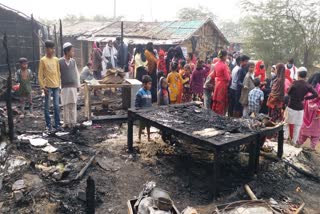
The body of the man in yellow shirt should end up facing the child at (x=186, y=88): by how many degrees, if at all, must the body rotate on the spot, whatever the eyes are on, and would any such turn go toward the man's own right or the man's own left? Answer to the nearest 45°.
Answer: approximately 90° to the man's own left

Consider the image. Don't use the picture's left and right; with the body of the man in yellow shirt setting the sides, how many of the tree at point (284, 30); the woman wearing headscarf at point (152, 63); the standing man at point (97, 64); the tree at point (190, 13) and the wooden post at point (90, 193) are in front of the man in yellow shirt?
1

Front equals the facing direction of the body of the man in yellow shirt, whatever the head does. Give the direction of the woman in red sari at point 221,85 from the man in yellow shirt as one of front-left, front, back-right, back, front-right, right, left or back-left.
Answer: left

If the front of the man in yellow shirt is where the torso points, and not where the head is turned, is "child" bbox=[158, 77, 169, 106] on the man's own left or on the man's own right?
on the man's own left

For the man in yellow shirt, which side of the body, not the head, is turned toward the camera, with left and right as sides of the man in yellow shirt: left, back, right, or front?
front

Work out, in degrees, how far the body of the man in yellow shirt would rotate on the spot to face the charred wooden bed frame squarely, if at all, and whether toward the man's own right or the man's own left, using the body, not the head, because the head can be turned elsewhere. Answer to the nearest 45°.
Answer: approximately 45° to the man's own left

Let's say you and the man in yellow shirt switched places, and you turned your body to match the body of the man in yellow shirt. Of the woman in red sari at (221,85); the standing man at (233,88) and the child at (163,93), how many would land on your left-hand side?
3

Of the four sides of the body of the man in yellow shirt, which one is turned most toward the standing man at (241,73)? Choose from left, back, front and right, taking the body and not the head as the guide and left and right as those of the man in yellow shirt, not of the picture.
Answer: left

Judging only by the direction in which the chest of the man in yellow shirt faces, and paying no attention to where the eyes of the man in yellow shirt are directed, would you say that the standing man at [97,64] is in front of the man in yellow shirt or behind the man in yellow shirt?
behind

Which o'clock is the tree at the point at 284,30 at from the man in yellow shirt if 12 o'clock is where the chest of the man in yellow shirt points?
The tree is roughly at 8 o'clock from the man in yellow shirt.
